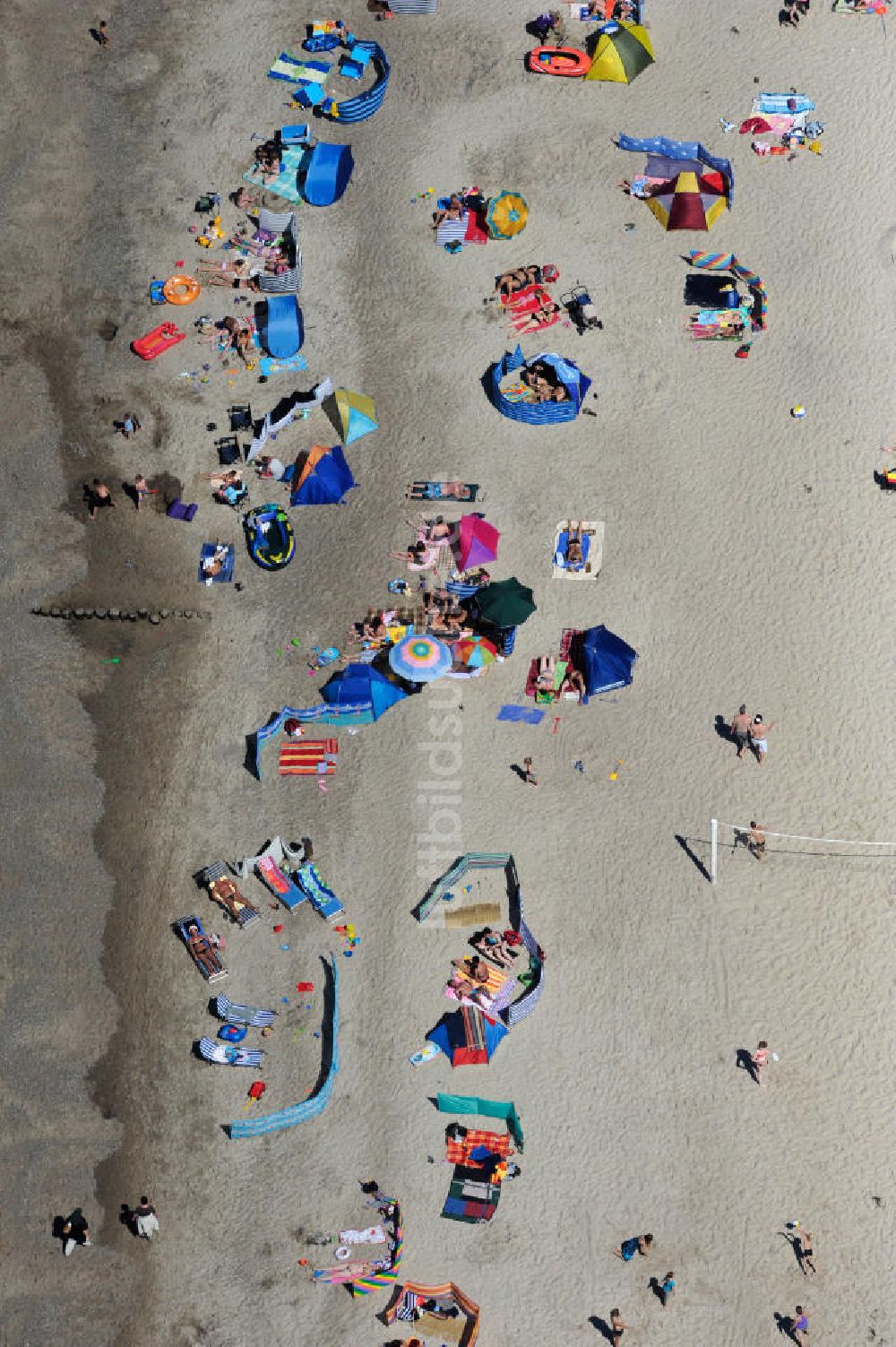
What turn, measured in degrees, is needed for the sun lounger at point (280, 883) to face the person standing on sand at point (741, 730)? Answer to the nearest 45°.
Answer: approximately 45° to its left
